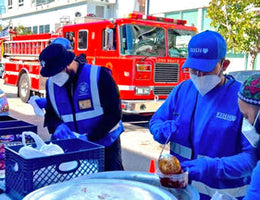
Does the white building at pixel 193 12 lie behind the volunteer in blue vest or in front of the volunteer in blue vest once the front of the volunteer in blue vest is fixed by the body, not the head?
behind

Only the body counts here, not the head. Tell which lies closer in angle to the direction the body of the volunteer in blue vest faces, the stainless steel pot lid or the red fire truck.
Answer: the stainless steel pot lid

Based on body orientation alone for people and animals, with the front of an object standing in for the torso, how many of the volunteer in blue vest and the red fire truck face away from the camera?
0

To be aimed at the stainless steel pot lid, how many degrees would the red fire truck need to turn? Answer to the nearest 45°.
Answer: approximately 45° to its right

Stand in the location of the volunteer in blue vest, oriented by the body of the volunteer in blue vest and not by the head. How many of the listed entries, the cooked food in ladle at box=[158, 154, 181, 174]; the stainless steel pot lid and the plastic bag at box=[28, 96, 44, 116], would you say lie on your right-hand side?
1

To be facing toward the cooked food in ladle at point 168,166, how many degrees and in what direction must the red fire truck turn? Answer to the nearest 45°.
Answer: approximately 45° to its right

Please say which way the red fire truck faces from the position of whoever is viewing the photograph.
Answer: facing the viewer and to the right of the viewer

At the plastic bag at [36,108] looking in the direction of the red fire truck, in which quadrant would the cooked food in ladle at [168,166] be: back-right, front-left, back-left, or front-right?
back-right

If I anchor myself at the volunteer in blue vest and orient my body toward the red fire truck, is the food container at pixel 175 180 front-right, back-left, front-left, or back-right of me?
back-right

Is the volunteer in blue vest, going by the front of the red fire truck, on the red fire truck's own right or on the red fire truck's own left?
on the red fire truck's own right
